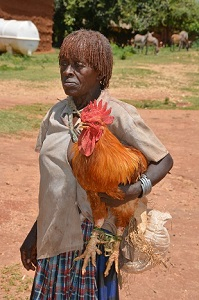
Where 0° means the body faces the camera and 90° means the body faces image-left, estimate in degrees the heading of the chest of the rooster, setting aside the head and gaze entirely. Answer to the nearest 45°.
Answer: approximately 45°

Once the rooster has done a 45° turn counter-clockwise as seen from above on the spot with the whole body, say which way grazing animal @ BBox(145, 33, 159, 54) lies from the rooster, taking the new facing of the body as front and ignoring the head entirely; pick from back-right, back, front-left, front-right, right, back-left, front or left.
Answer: back

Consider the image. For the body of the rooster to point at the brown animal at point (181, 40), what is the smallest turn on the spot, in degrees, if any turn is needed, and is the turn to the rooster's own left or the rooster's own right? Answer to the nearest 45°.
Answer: approximately 135° to the rooster's own right

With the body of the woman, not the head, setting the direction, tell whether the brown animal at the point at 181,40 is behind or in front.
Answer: behind

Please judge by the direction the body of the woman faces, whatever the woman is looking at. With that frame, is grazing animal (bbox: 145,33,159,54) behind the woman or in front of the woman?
behind

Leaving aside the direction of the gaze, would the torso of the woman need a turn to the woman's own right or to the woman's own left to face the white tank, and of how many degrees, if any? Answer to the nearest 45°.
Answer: approximately 135° to the woman's own right
